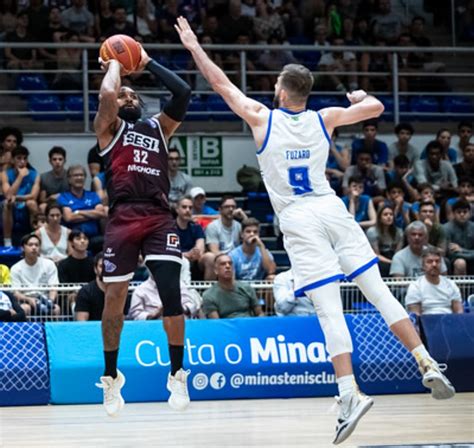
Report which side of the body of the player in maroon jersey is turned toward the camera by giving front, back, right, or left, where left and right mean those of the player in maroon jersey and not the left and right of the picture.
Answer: front

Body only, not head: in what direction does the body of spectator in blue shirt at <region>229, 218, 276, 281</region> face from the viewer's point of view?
toward the camera

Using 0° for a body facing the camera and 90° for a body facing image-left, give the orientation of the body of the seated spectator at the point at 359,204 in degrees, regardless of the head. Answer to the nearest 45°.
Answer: approximately 0°

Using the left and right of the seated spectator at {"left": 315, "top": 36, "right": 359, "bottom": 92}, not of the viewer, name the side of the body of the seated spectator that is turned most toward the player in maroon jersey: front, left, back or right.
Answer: front

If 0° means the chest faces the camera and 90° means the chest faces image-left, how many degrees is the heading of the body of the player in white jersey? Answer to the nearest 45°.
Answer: approximately 180°

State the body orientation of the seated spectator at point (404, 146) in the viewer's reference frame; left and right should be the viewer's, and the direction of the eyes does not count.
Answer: facing the viewer

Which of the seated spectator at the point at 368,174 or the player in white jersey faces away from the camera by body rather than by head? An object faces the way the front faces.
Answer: the player in white jersey

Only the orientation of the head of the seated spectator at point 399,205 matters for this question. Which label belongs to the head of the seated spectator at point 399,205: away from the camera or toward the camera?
toward the camera

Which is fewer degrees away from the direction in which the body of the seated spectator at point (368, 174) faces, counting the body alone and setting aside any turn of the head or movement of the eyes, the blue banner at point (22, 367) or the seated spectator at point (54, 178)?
the blue banner

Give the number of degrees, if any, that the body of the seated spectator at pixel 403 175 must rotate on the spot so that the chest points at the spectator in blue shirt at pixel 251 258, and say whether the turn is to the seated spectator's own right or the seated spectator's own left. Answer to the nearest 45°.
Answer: approximately 45° to the seated spectator's own right

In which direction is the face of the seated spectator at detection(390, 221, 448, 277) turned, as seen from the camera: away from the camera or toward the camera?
toward the camera

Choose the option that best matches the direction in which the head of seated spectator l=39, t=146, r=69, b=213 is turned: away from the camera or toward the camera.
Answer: toward the camera

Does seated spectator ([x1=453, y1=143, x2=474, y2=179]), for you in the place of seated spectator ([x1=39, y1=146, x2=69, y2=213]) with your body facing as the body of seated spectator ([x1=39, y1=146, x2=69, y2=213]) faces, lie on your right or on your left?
on your left

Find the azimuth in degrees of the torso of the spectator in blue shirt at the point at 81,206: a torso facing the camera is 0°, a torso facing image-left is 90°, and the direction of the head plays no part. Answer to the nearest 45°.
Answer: approximately 0°

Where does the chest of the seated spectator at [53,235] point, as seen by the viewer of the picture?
toward the camera

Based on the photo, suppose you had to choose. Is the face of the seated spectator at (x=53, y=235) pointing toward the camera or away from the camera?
toward the camera

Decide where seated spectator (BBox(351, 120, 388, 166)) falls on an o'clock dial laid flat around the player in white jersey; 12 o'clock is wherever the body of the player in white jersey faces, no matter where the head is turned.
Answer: The seated spectator is roughly at 12 o'clock from the player in white jersey.

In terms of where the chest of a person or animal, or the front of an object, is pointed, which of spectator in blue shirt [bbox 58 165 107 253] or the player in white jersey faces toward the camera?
the spectator in blue shirt
